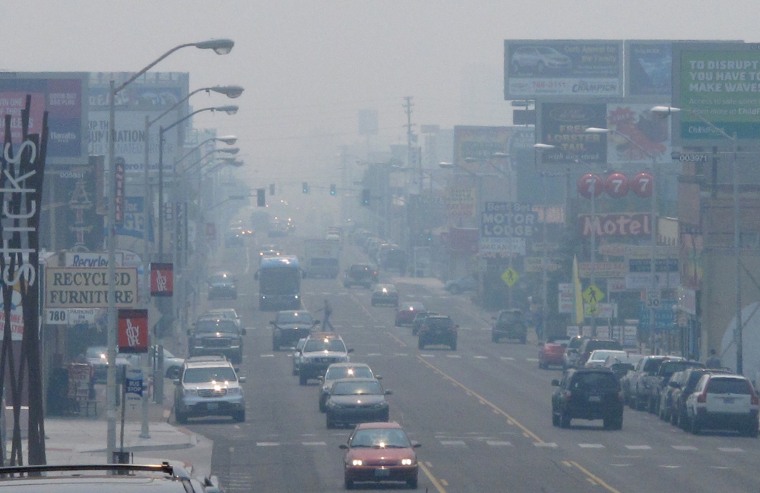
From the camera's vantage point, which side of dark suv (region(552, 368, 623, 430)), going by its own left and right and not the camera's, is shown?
back

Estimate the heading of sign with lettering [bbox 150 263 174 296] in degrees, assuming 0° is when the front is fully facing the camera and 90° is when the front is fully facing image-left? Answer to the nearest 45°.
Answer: approximately 0°

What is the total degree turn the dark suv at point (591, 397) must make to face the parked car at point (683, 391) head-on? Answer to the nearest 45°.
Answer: approximately 45° to its right

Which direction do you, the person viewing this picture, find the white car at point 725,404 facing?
facing away from the viewer

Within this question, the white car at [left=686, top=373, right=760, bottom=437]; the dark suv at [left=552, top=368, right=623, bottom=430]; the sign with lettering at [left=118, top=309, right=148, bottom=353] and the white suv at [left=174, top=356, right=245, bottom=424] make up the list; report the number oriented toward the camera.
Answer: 2

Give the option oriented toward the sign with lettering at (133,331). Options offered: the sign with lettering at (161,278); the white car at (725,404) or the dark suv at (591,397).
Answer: the sign with lettering at (161,278)

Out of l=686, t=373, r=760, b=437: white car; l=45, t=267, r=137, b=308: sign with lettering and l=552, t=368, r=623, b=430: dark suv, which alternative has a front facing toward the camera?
the sign with lettering

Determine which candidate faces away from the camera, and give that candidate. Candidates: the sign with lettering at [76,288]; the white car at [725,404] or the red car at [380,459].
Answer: the white car

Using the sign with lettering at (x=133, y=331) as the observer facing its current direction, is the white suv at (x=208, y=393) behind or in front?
behind
